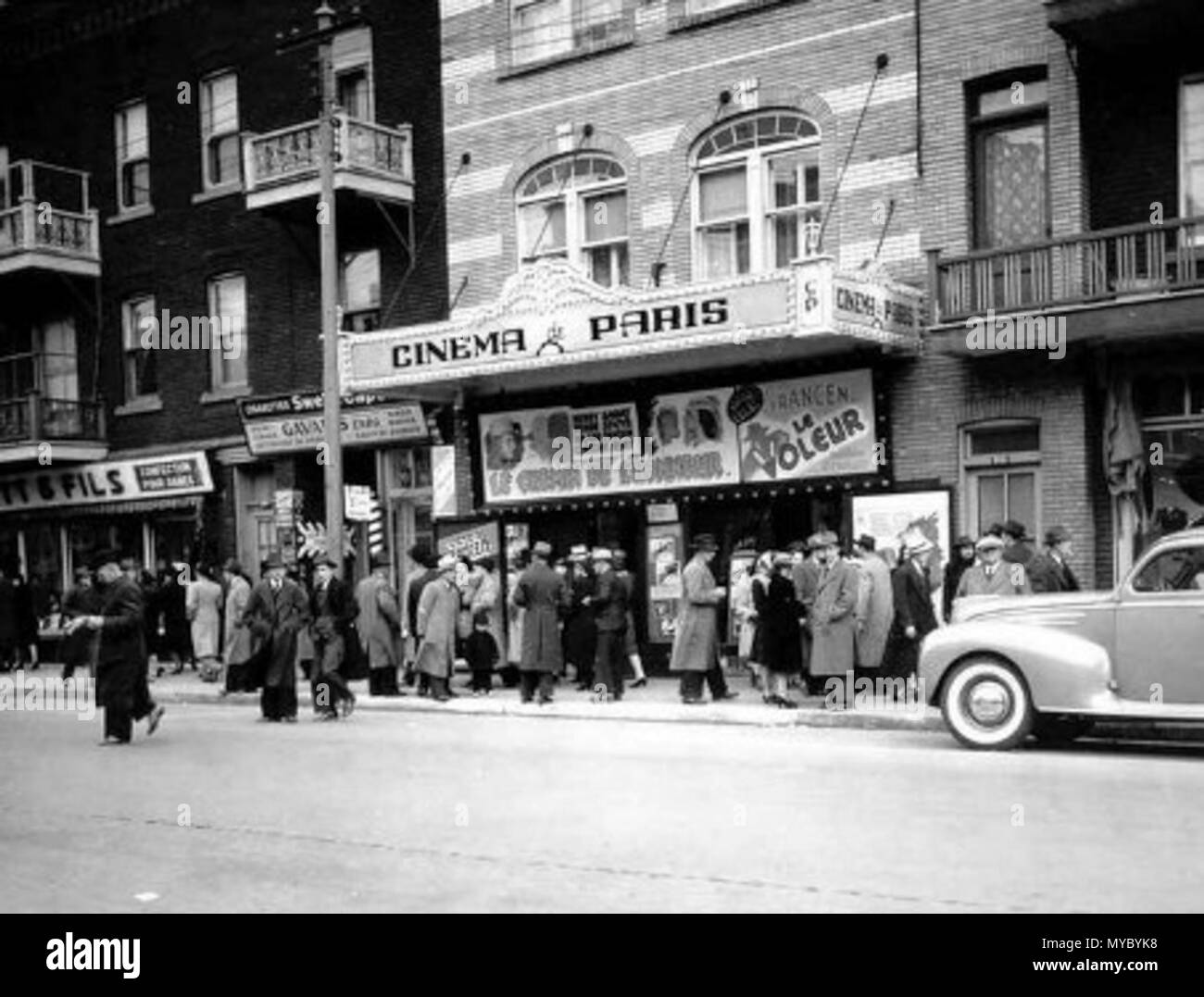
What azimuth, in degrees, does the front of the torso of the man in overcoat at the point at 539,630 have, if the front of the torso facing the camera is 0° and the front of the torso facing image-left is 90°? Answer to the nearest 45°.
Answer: approximately 180°

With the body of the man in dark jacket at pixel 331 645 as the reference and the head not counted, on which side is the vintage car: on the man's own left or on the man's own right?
on the man's own left

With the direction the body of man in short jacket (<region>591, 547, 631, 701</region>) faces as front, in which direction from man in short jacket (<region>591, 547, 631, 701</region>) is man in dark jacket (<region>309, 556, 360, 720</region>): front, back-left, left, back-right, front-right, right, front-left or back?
front-right

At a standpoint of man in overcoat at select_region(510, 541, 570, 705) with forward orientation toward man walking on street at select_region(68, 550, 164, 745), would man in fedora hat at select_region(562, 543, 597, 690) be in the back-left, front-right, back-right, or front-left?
back-right

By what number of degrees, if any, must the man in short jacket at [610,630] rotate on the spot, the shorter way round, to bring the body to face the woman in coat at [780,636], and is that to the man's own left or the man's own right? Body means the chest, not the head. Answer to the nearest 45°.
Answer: approximately 90° to the man's own left

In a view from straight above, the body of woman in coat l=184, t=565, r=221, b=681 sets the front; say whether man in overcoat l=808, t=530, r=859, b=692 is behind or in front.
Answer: behind
